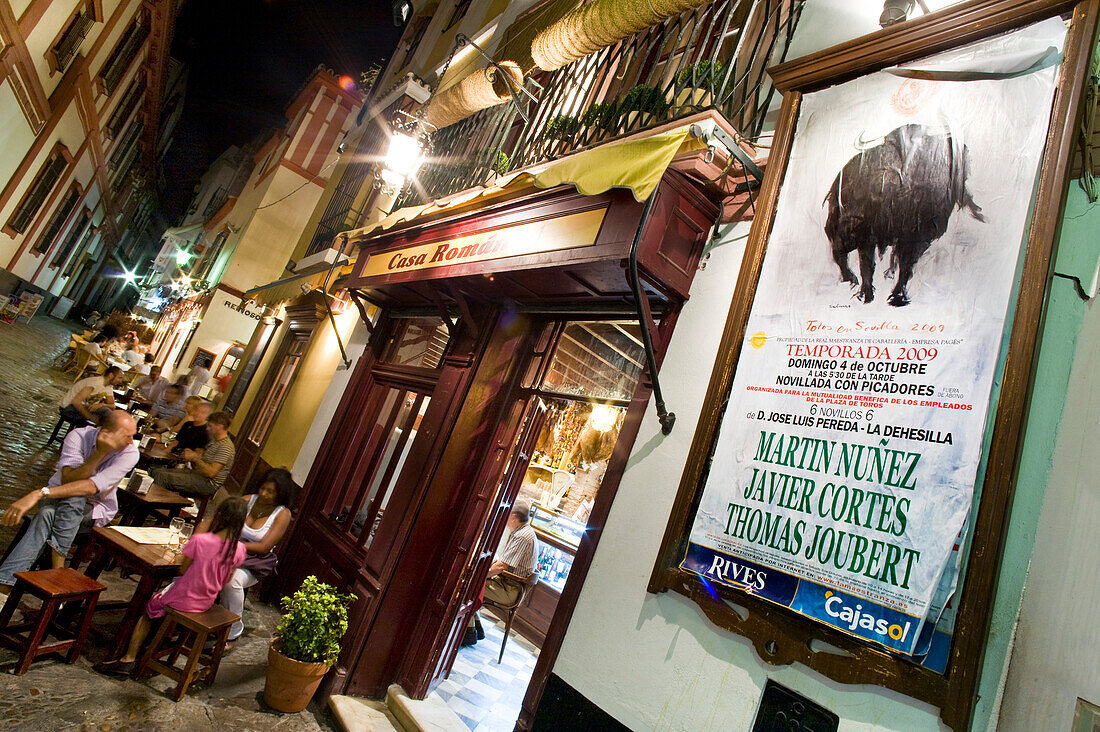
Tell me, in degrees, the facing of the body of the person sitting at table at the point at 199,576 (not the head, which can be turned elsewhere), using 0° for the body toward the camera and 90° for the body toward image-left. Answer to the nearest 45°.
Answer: approximately 135°

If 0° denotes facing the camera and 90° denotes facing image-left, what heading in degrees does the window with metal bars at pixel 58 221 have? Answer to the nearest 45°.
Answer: approximately 315°

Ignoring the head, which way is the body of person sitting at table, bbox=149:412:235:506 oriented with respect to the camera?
to the viewer's left

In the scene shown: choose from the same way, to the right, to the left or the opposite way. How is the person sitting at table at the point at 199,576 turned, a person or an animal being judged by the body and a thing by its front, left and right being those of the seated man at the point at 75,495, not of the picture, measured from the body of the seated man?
to the right

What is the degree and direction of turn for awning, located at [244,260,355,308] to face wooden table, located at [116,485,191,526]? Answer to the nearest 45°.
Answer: approximately 45° to its left

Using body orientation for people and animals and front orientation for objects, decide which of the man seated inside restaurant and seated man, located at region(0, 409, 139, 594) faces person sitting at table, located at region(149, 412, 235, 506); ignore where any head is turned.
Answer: the man seated inside restaurant

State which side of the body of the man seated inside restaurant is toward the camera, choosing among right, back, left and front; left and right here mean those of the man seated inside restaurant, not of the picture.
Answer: left

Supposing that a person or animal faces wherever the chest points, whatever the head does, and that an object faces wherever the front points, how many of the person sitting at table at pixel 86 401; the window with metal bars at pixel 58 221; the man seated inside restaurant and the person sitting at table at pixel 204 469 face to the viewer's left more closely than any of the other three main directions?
2

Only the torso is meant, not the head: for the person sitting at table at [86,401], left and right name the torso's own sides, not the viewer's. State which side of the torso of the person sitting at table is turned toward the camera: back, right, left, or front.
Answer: right

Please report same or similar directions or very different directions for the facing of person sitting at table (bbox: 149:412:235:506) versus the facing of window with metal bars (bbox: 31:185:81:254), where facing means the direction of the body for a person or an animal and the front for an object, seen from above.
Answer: very different directions
